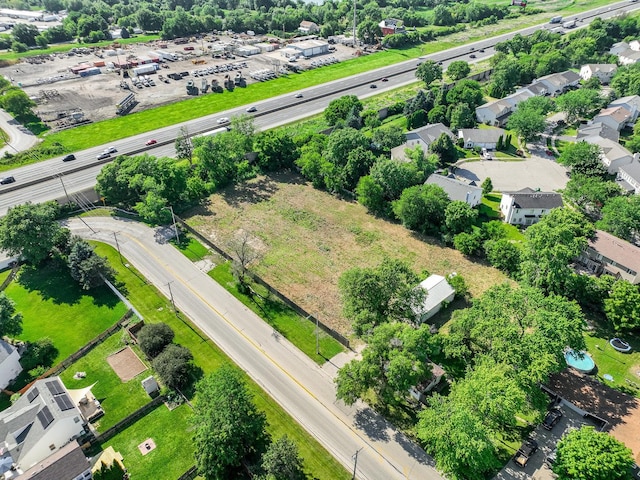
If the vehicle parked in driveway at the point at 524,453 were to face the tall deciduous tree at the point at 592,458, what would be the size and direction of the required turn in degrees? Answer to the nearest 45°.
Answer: approximately 45° to its right

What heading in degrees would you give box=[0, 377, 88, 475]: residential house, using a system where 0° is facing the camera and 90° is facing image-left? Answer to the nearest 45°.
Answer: approximately 45°

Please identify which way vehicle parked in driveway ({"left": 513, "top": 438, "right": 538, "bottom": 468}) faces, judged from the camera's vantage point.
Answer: facing away from the viewer and to the right of the viewer

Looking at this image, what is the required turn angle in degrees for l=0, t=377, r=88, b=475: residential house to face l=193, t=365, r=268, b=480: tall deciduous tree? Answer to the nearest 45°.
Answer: approximately 90° to its left

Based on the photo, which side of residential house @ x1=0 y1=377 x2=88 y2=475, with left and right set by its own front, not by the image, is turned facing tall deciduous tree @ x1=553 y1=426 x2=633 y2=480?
left
